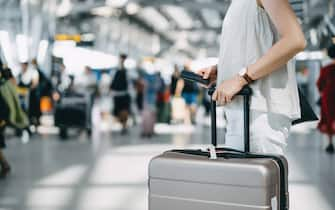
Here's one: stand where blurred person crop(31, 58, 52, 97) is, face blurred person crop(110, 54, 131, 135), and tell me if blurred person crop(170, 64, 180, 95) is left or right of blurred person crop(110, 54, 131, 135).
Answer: left

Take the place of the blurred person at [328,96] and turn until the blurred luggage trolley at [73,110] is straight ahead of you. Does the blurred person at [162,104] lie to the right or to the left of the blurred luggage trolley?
right

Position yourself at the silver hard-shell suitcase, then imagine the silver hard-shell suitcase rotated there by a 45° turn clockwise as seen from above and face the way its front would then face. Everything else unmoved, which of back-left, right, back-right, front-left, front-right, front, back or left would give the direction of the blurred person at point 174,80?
right

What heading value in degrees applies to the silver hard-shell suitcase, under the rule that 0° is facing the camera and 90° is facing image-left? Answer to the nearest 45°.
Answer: approximately 45°

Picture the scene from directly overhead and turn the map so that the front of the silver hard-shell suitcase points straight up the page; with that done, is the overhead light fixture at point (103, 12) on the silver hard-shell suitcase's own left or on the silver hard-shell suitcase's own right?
on the silver hard-shell suitcase's own right

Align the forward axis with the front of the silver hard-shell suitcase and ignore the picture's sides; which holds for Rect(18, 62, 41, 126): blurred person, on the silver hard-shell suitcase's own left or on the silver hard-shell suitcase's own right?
on the silver hard-shell suitcase's own right

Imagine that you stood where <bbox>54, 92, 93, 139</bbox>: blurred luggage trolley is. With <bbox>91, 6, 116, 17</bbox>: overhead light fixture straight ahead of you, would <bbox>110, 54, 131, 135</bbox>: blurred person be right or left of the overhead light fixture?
right

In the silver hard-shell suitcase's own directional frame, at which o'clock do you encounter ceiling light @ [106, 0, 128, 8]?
The ceiling light is roughly at 4 o'clock from the silver hard-shell suitcase.

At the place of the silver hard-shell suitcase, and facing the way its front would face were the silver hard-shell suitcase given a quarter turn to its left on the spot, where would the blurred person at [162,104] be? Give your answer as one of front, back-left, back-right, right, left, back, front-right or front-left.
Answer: back-left

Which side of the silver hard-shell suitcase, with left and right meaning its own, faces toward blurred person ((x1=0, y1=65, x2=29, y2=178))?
right
